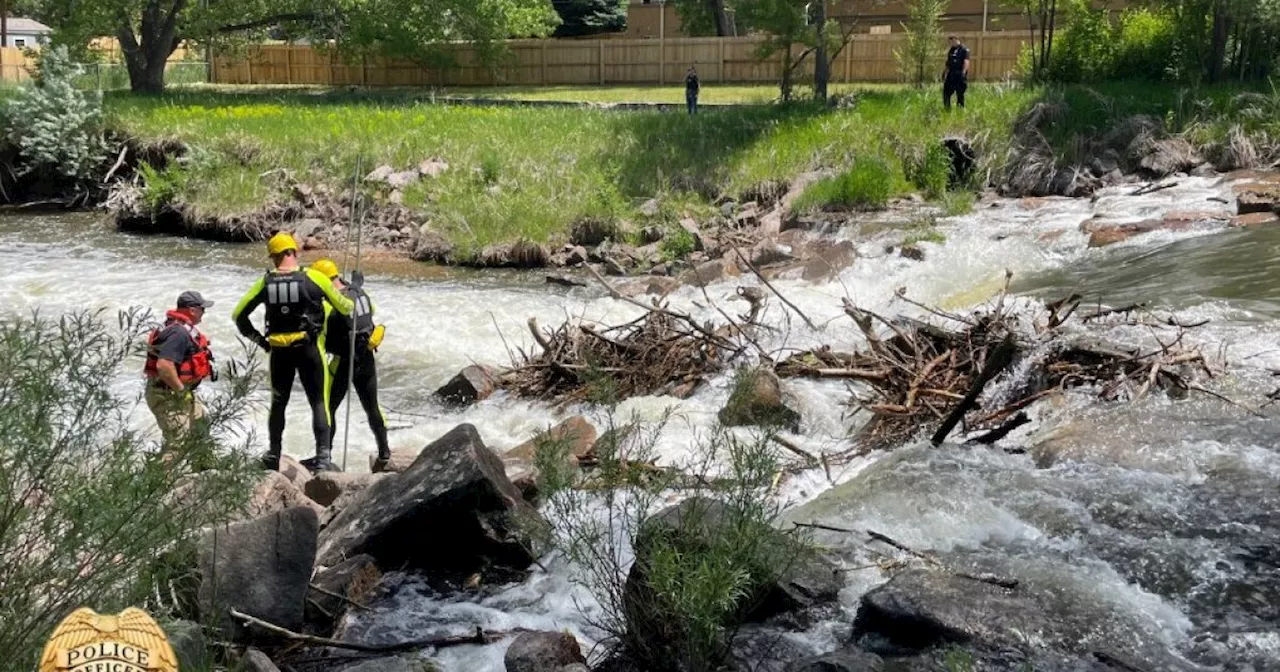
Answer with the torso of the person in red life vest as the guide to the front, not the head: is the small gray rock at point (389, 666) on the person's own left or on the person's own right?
on the person's own right

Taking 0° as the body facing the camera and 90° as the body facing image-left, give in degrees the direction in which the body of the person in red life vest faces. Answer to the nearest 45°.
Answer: approximately 270°

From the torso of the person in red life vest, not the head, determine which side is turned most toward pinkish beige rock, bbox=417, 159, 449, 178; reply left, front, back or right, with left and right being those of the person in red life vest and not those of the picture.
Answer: left

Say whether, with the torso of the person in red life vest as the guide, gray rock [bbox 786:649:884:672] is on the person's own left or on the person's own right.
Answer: on the person's own right

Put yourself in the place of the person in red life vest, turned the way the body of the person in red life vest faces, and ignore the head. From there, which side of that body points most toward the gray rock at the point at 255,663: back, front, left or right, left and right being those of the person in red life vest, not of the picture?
right

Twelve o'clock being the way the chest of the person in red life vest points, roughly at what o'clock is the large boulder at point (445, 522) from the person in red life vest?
The large boulder is roughly at 2 o'clock from the person in red life vest.

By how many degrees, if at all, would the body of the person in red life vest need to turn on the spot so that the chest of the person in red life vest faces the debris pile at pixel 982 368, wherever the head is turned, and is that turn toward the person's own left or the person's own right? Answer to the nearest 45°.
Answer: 0° — they already face it

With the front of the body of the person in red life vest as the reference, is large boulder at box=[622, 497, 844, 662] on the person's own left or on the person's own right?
on the person's own right

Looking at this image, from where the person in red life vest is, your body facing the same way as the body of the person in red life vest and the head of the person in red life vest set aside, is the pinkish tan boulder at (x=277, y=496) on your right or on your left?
on your right

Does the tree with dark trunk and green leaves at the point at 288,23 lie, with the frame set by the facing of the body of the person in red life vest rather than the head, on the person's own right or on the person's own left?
on the person's own left

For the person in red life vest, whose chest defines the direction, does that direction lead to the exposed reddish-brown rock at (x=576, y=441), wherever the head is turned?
yes
